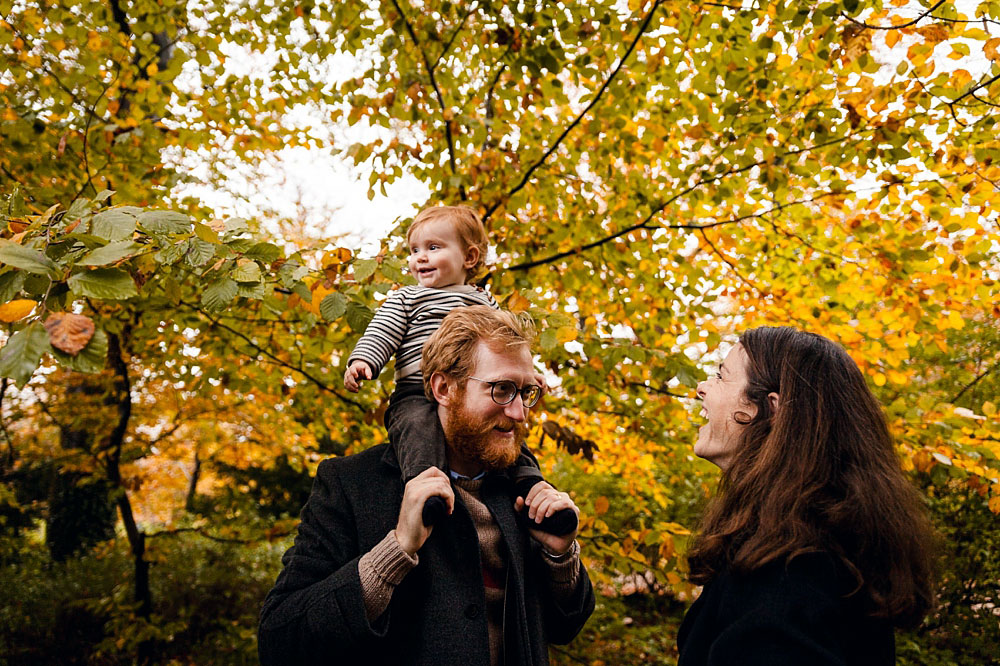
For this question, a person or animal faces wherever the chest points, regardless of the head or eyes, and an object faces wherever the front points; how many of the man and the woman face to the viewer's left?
1

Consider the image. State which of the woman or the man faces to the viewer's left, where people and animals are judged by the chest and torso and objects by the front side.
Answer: the woman

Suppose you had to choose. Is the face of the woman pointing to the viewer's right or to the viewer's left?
to the viewer's left

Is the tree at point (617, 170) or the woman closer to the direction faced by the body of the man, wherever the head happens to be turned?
the woman

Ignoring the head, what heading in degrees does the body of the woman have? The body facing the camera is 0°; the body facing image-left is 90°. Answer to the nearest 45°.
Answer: approximately 90°

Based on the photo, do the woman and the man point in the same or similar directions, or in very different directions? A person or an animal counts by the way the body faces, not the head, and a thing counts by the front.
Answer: very different directions

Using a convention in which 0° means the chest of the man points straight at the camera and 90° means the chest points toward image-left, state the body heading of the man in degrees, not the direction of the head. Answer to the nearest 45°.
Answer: approximately 315°
